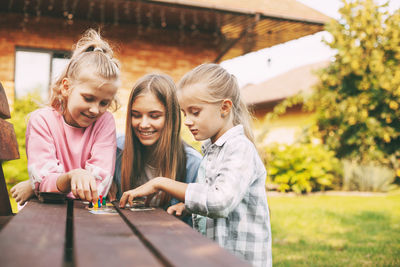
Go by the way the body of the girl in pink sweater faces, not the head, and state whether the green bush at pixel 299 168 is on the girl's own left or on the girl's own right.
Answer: on the girl's own left

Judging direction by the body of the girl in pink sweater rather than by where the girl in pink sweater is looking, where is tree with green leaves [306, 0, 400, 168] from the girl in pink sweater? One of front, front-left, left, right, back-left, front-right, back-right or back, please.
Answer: left

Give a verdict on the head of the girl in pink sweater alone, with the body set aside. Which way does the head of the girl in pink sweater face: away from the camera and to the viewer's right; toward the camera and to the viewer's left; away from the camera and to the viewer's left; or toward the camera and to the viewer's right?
toward the camera and to the viewer's right

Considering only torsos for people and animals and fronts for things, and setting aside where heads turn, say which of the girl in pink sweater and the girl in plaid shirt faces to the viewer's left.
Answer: the girl in plaid shirt

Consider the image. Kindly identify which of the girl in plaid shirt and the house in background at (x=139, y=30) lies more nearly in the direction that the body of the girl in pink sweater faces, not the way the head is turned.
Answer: the girl in plaid shirt

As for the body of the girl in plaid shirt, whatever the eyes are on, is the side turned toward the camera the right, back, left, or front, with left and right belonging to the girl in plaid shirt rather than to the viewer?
left

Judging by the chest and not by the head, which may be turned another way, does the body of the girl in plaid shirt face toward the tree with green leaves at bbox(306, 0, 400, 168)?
no

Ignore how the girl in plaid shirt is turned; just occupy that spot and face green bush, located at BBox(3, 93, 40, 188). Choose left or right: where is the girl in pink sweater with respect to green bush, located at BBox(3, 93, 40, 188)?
left

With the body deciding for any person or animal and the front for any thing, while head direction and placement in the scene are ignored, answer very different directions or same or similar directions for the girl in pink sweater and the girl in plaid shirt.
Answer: very different directions

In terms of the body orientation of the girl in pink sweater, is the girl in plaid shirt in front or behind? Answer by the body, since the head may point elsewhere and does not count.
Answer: in front

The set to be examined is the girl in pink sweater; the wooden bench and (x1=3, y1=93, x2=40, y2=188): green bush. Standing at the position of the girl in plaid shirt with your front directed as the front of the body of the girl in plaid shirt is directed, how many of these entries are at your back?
0

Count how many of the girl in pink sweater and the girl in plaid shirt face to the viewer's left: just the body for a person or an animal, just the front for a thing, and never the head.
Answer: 1

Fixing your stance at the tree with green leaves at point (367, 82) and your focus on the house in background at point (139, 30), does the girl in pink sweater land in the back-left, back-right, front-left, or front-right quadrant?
front-left

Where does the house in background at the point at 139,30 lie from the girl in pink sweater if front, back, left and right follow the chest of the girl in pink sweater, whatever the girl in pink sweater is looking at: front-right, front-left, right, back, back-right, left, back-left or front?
back-left
